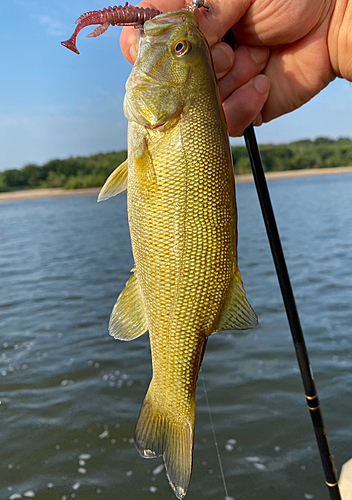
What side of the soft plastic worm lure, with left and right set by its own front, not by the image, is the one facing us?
right

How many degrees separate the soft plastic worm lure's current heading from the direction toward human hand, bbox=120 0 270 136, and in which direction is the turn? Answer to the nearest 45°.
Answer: approximately 45° to its left
